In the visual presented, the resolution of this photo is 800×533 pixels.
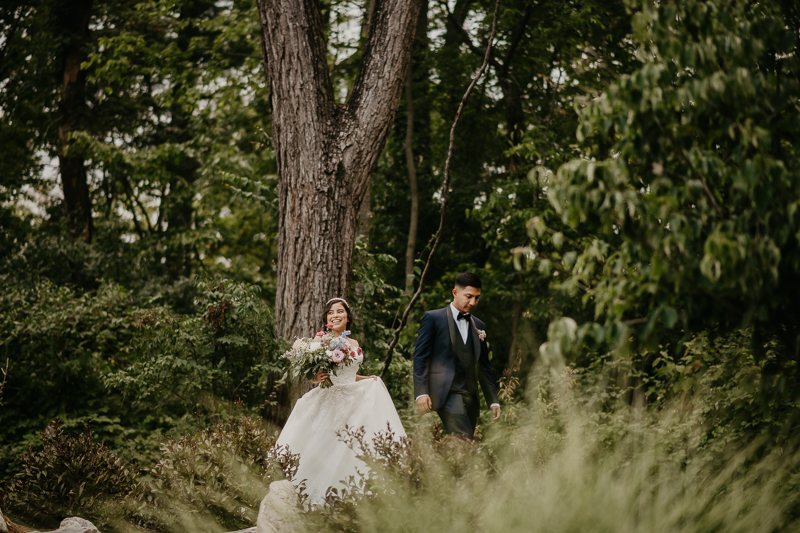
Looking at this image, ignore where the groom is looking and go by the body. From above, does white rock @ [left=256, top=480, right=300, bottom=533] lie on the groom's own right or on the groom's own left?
on the groom's own right

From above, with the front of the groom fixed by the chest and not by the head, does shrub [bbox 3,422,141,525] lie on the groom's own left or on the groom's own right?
on the groom's own right

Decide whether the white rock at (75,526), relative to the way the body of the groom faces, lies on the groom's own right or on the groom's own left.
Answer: on the groom's own right

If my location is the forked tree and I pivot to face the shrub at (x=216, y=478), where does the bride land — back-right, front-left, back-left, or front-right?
front-left

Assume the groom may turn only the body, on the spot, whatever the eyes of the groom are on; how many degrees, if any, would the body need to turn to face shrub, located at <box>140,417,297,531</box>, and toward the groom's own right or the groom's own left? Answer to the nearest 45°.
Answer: approximately 90° to the groom's own right

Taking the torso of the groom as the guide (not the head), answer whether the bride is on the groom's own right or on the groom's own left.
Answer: on the groom's own right

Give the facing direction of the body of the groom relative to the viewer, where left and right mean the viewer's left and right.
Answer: facing the viewer and to the right of the viewer

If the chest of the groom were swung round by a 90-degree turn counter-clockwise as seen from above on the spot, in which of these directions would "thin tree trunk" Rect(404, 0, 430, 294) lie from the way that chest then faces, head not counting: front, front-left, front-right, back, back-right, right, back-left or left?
front-left
